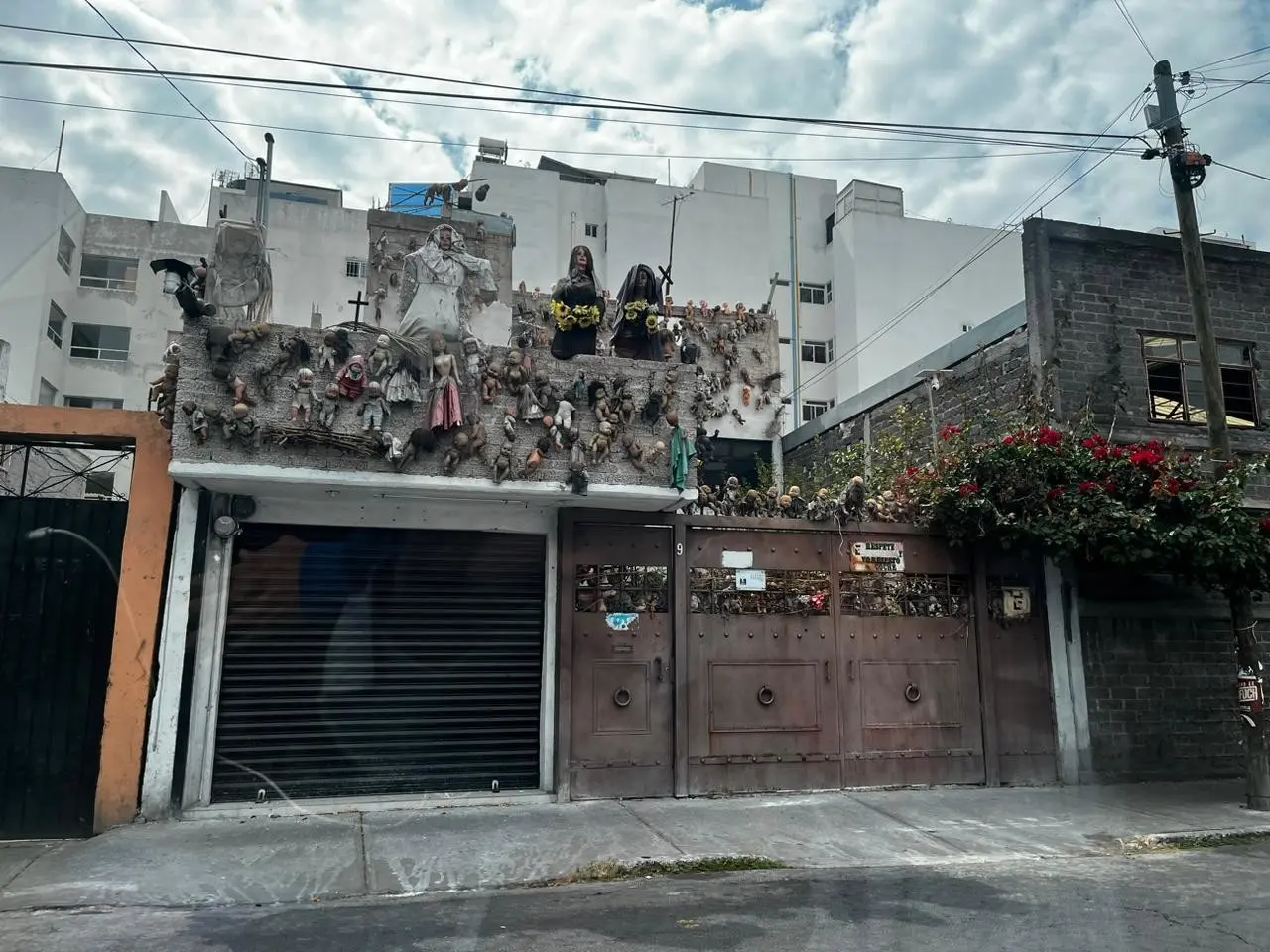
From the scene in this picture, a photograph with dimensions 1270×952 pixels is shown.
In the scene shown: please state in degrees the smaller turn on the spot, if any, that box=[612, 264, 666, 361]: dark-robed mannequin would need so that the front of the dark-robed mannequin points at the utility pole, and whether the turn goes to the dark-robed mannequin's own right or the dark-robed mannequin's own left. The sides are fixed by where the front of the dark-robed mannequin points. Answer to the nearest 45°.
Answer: approximately 90° to the dark-robed mannequin's own left

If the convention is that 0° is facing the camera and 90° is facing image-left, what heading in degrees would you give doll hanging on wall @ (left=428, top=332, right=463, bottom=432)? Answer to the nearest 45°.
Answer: approximately 0°

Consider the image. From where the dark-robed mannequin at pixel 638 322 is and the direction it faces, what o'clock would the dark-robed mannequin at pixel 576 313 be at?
the dark-robed mannequin at pixel 576 313 is roughly at 2 o'clock from the dark-robed mannequin at pixel 638 322.

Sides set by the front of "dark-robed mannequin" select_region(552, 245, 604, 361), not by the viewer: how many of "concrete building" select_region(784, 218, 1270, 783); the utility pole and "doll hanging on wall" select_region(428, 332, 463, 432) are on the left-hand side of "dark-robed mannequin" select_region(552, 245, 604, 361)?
2

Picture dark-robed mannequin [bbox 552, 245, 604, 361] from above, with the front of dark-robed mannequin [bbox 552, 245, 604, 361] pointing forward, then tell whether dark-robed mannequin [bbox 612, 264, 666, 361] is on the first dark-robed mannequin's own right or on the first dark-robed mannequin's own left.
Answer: on the first dark-robed mannequin's own left

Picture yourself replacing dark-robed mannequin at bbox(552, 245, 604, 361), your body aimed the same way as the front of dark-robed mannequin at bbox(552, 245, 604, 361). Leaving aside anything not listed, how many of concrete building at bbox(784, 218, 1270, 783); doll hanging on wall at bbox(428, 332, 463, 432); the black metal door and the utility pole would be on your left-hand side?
2

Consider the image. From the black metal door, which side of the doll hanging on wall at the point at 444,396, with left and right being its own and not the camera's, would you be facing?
right

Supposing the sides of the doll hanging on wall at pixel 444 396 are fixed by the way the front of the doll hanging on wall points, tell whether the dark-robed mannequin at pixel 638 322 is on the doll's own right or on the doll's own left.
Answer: on the doll's own left
